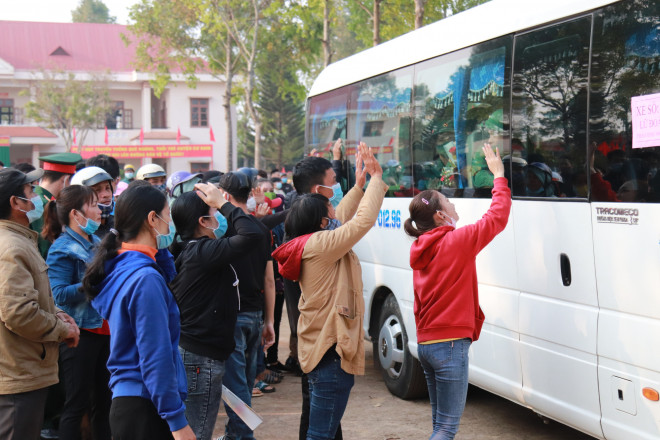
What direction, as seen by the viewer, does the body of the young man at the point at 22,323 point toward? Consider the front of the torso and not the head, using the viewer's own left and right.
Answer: facing to the right of the viewer

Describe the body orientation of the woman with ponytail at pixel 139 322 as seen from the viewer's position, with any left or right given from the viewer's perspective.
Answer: facing away from the viewer and to the right of the viewer

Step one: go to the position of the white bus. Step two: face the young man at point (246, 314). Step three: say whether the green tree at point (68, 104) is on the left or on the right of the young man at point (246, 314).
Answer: right

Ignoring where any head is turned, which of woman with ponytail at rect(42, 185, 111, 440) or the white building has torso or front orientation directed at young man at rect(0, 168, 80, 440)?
the white building

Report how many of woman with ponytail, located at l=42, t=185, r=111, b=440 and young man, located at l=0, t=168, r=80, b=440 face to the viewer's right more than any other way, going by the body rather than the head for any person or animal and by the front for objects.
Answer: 2

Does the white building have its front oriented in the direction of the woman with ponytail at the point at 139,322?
yes

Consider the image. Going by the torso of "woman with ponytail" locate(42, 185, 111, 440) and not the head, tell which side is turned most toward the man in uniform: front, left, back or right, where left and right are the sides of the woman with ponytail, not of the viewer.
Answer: left

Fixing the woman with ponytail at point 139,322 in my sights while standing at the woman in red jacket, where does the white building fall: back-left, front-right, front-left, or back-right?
back-right

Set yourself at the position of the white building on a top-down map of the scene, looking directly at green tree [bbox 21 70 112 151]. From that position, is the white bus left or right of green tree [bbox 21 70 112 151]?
left

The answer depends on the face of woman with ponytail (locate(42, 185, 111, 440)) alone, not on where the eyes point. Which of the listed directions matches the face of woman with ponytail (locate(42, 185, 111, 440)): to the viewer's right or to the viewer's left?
to the viewer's right

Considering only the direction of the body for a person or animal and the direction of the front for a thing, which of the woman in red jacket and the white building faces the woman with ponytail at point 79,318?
the white building

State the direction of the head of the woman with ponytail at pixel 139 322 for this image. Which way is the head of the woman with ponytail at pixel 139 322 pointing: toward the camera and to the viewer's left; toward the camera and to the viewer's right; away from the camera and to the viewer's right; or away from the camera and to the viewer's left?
away from the camera and to the viewer's right

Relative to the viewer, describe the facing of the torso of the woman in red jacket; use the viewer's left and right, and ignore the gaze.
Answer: facing away from the viewer and to the right of the viewer
